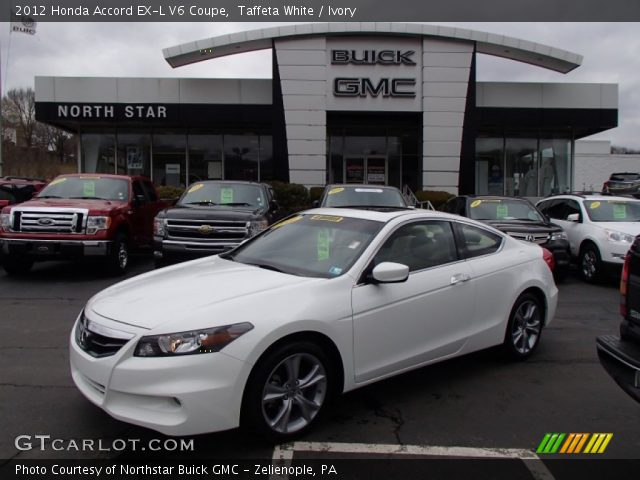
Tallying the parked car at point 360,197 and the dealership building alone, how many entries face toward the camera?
2

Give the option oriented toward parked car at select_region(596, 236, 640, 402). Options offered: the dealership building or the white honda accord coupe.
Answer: the dealership building

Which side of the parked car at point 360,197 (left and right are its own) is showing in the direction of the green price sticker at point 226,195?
right

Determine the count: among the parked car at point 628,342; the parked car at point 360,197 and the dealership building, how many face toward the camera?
2

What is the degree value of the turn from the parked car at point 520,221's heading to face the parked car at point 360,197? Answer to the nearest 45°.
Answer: approximately 135° to its right

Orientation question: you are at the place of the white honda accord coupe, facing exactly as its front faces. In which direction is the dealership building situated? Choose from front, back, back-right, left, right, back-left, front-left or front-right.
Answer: back-right

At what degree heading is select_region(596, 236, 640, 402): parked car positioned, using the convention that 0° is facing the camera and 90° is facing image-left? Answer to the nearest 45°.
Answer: approximately 225°

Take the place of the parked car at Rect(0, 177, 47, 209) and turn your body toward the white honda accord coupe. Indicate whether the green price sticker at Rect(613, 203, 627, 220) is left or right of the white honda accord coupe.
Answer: left

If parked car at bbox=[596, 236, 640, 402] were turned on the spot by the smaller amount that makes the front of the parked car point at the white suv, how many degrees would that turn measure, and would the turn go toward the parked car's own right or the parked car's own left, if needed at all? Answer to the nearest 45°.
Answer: approximately 45° to the parked car's own left
